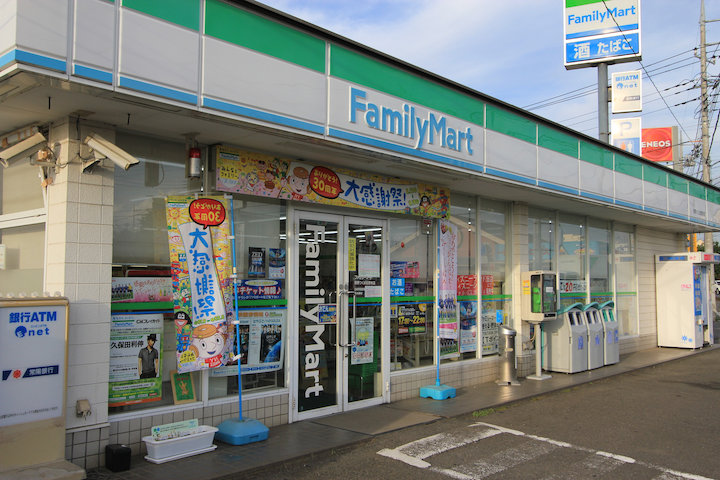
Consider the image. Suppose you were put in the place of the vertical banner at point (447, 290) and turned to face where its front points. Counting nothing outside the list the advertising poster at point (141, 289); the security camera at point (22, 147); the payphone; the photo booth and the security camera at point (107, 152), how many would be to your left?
2

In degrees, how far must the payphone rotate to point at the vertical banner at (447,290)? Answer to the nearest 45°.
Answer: approximately 90° to its right

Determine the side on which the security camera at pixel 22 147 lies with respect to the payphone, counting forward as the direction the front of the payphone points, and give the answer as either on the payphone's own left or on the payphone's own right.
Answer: on the payphone's own right

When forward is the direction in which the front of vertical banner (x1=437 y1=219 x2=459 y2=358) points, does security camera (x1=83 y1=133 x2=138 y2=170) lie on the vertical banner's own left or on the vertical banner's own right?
on the vertical banner's own right

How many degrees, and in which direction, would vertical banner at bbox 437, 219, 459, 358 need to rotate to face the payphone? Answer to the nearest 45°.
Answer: approximately 90° to its left

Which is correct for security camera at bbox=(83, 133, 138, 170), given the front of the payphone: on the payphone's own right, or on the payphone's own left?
on the payphone's own right

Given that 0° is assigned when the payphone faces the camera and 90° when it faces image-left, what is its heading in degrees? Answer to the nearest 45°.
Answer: approximately 315°

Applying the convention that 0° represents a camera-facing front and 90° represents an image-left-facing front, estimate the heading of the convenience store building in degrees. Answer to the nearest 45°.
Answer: approximately 315°
